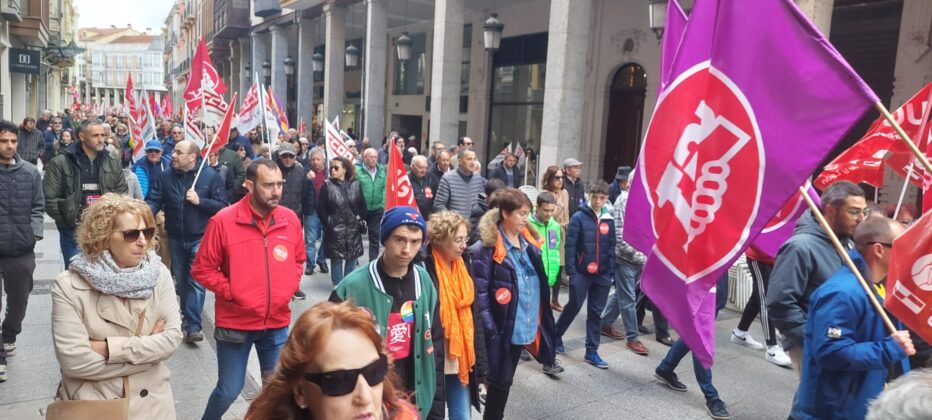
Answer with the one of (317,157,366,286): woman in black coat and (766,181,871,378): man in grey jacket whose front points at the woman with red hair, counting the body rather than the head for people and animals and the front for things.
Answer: the woman in black coat

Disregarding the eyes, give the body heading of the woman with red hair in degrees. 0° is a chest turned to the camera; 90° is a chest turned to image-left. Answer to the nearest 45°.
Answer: approximately 315°

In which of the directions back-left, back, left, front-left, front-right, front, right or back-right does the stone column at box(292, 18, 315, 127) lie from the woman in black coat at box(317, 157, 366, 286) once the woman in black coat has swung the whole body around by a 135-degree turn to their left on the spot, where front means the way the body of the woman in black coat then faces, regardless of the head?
front-left

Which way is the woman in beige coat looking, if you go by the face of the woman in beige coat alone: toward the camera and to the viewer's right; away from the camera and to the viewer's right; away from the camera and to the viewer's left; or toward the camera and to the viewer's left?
toward the camera and to the viewer's right
